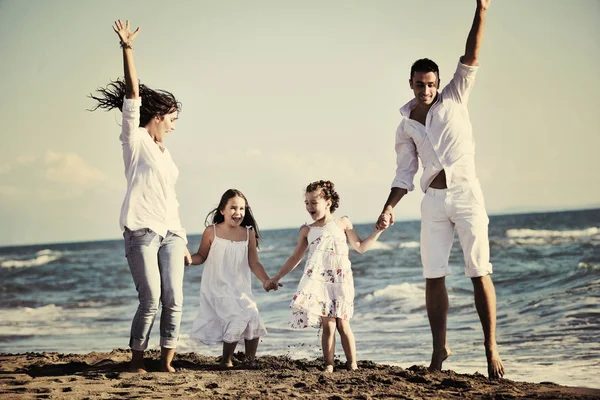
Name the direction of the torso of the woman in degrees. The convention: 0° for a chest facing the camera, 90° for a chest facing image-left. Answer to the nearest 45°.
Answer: approximately 315°

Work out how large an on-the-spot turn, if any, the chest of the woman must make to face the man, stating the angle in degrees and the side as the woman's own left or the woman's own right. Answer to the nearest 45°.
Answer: approximately 45° to the woman's own left

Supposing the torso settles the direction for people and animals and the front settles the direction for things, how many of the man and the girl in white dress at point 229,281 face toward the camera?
2

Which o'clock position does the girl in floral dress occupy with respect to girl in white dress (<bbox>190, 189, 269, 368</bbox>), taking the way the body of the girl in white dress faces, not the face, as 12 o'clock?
The girl in floral dress is roughly at 10 o'clock from the girl in white dress.

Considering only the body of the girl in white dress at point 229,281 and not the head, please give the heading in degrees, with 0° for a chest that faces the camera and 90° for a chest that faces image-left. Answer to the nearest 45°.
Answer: approximately 0°

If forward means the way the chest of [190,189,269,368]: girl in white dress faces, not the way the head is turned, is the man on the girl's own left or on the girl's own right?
on the girl's own left

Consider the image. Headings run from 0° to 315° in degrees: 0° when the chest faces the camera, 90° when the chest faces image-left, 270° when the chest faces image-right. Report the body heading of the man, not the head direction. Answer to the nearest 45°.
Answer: approximately 0°

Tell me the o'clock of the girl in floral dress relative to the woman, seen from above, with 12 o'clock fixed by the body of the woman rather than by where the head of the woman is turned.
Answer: The girl in floral dress is roughly at 10 o'clock from the woman.

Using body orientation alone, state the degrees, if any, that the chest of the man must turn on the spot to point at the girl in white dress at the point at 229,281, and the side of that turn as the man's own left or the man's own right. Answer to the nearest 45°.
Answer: approximately 90° to the man's own right

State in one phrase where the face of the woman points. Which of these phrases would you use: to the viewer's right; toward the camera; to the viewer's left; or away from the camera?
to the viewer's right
